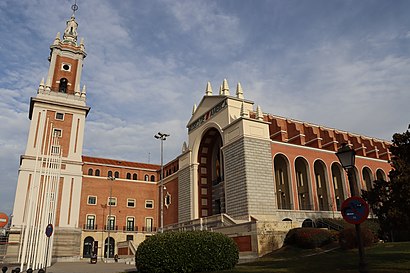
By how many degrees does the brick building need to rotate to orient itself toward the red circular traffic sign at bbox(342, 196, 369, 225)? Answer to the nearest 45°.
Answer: approximately 45° to its left

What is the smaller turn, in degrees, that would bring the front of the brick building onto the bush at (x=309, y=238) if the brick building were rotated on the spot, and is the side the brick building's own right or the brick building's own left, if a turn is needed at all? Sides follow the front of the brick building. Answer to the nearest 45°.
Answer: approximately 90° to the brick building's own left

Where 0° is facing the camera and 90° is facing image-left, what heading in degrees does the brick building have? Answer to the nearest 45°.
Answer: approximately 45°

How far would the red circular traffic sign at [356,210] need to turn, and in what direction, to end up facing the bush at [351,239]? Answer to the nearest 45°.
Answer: approximately 180°

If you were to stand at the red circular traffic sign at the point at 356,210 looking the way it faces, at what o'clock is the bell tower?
The bell tower is roughly at 4 o'clock from the red circular traffic sign.

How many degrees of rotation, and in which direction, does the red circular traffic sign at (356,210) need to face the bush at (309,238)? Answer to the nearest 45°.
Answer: approximately 180°

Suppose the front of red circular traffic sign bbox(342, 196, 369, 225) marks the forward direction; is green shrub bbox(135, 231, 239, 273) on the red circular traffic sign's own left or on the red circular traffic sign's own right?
on the red circular traffic sign's own right

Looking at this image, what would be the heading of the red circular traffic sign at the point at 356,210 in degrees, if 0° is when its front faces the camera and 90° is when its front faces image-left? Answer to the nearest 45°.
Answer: approximately 0°
